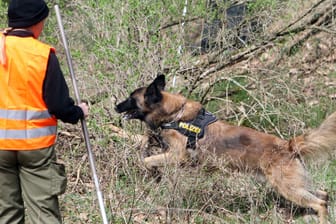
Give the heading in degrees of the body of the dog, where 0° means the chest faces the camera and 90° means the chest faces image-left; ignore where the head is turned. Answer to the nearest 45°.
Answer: approximately 90°

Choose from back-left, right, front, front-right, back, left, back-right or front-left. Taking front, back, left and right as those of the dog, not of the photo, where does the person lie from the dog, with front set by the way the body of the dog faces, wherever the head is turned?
front-left
